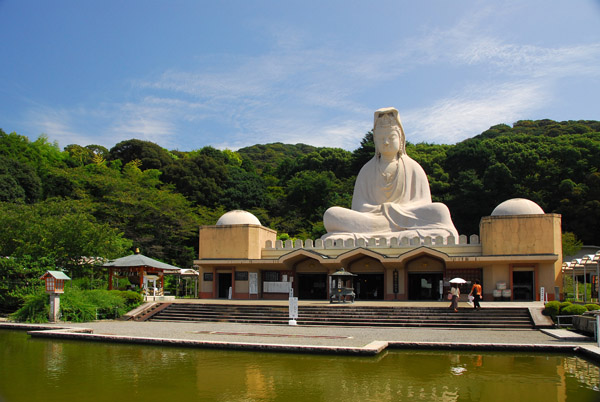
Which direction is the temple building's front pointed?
toward the camera

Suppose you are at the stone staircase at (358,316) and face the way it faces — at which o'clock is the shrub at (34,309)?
The shrub is roughly at 3 o'clock from the stone staircase.

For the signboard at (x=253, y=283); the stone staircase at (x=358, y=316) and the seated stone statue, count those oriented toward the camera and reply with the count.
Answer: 3

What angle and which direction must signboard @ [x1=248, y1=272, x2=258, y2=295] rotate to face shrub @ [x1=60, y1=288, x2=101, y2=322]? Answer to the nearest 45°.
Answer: approximately 45° to its right

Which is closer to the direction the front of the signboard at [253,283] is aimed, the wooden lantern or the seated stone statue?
the wooden lantern

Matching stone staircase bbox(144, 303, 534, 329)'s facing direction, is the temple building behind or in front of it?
behind

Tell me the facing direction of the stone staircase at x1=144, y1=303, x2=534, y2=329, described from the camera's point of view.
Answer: facing the viewer

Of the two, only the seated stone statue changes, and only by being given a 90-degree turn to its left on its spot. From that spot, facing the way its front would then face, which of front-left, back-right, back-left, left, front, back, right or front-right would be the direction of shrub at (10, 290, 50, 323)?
back-right

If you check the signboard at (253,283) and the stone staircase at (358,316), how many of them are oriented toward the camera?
2

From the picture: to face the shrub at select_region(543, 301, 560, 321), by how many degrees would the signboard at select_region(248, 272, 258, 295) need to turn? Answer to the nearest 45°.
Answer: approximately 45° to its left

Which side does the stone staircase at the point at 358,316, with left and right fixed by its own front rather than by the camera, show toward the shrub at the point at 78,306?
right

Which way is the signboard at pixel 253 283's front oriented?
toward the camera
